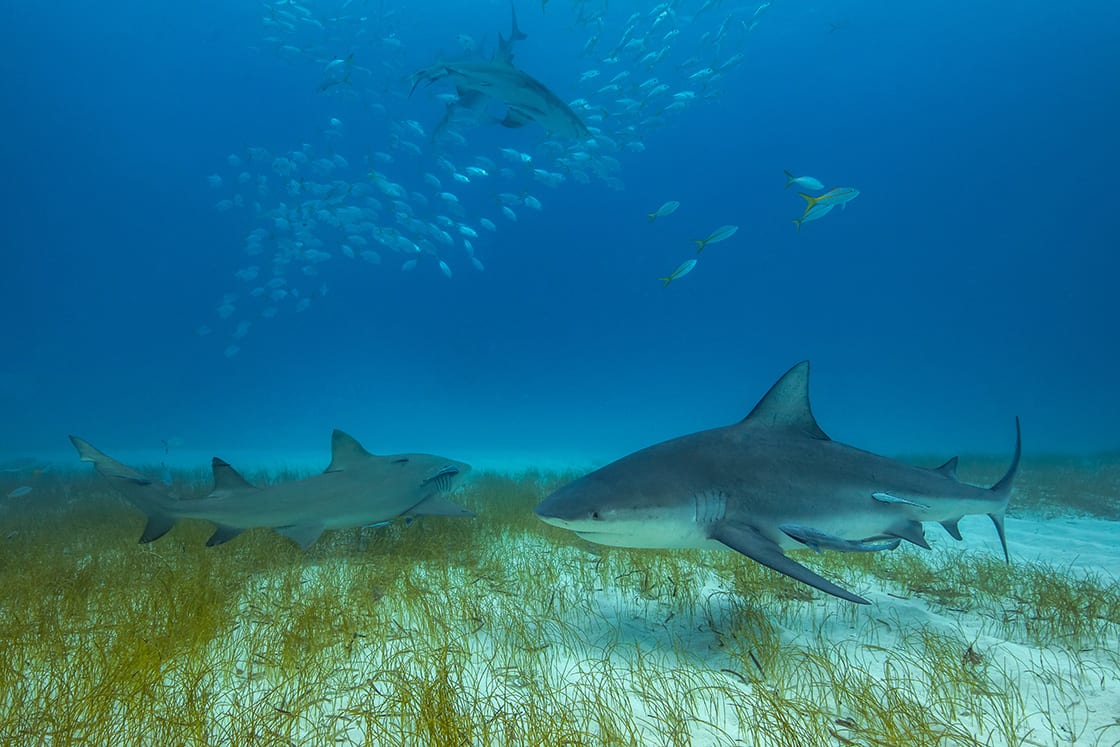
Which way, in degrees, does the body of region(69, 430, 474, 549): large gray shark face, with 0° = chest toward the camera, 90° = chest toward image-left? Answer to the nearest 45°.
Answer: approximately 270°

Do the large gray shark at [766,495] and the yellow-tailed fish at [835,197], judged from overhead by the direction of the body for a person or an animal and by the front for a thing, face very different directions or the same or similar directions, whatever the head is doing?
very different directions

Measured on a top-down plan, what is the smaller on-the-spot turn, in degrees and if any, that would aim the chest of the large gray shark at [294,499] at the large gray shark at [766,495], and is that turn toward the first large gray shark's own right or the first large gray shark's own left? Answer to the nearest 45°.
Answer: approximately 45° to the first large gray shark's own right

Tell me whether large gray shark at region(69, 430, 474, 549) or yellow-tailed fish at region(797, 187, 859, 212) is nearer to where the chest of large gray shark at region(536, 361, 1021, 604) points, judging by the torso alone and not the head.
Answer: the large gray shark

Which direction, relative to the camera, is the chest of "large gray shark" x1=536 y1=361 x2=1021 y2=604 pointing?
to the viewer's left

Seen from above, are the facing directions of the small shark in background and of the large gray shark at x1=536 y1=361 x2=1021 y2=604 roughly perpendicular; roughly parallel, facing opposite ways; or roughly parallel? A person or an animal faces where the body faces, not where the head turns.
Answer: roughly parallel, facing opposite ways

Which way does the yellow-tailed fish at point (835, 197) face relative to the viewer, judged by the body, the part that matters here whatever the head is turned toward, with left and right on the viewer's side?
facing to the right of the viewer

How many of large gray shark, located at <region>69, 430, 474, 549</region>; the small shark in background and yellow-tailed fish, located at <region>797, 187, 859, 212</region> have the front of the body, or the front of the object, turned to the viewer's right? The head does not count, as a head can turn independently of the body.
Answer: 3

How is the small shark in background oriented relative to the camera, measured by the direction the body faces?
to the viewer's right
